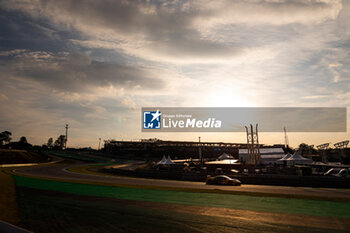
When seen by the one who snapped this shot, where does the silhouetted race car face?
facing to the right of the viewer
